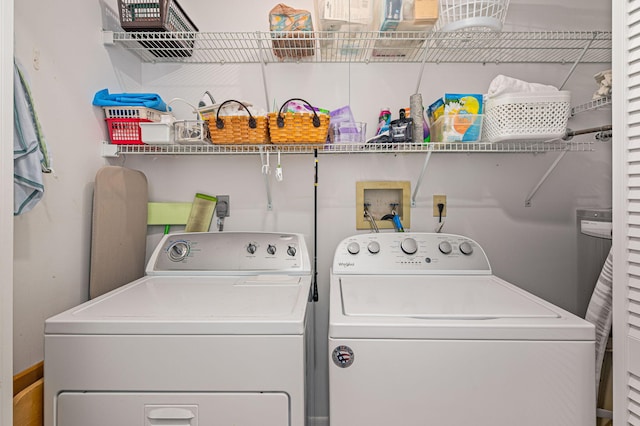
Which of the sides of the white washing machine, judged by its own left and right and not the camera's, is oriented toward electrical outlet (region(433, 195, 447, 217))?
back

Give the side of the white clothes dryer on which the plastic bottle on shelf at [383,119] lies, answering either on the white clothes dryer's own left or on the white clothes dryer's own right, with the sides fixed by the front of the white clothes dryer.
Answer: on the white clothes dryer's own left

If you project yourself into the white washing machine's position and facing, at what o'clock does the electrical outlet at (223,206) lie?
The electrical outlet is roughly at 4 o'clock from the white washing machine.

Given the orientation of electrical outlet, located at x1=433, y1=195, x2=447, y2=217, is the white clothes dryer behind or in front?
in front

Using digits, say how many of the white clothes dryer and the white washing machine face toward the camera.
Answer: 2

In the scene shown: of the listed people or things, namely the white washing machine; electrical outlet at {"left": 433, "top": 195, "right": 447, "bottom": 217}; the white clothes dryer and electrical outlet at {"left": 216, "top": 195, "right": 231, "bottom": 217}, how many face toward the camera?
4

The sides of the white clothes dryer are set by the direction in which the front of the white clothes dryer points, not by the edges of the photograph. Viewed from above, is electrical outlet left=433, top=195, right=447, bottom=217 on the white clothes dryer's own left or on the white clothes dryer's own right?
on the white clothes dryer's own left

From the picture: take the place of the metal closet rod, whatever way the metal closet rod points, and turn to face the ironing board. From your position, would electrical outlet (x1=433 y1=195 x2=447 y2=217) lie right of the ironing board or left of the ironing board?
right

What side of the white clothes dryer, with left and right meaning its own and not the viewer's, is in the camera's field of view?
front
